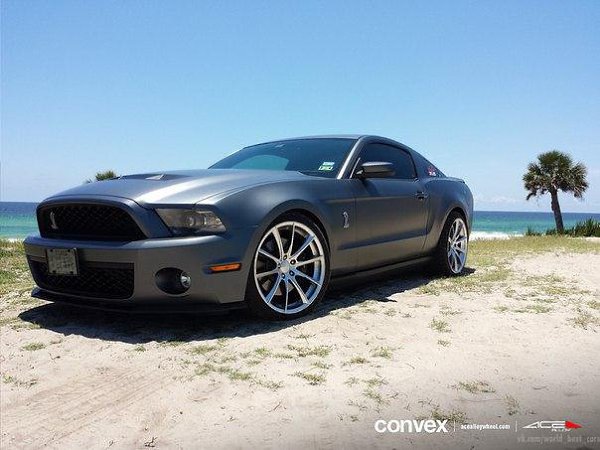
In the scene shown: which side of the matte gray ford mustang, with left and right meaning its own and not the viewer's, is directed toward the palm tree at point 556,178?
back

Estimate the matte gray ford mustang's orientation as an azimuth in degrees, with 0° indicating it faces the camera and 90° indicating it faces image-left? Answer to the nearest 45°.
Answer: approximately 45°
